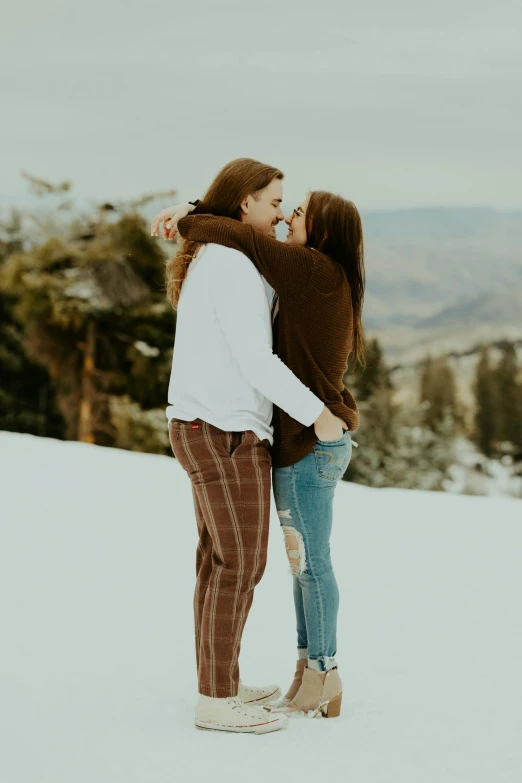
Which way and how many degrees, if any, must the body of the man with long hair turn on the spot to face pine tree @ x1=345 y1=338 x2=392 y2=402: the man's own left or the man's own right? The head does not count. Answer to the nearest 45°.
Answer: approximately 90° to the man's own left

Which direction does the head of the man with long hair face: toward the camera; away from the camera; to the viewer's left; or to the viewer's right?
to the viewer's right

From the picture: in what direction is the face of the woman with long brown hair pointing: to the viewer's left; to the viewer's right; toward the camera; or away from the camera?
to the viewer's left

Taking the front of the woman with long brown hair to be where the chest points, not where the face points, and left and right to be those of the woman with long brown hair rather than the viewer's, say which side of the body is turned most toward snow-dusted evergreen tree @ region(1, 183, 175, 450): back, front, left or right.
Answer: right

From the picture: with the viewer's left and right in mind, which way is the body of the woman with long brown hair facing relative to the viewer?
facing to the left of the viewer

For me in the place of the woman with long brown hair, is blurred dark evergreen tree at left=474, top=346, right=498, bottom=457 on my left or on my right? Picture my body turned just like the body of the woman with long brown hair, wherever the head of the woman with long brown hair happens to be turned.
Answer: on my right

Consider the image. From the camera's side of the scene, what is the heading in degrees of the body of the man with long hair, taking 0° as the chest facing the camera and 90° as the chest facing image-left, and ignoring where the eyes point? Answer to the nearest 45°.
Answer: approximately 270°

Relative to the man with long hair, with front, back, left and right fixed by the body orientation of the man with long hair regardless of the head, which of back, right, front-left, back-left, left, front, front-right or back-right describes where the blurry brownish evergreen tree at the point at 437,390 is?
left

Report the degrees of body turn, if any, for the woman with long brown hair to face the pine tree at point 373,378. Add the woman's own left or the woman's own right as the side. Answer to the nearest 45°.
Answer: approximately 90° to the woman's own right

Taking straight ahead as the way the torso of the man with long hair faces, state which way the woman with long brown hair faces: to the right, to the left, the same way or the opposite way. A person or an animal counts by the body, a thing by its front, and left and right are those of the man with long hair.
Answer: the opposite way
